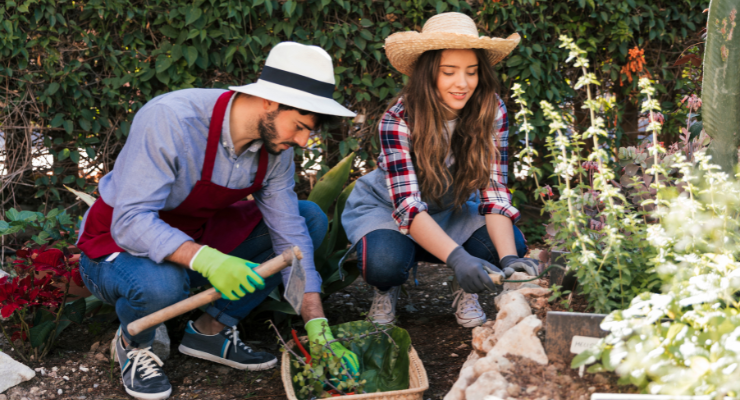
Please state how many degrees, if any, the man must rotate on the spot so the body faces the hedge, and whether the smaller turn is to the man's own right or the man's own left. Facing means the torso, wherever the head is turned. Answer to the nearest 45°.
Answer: approximately 135° to the man's own left

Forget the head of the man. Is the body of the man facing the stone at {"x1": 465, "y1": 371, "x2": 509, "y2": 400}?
yes

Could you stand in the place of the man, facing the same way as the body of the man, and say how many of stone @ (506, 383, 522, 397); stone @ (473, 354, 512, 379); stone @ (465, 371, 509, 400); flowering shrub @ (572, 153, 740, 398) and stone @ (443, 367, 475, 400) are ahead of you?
5

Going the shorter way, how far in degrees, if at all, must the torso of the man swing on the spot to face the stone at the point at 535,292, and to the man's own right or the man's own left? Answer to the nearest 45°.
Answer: approximately 45° to the man's own left

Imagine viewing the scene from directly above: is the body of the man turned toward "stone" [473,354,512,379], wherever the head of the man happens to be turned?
yes

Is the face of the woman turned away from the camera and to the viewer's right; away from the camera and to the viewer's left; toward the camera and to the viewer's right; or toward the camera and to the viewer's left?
toward the camera and to the viewer's right

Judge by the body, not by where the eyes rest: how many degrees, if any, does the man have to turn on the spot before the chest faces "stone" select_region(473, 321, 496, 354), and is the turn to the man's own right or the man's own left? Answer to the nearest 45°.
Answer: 0° — they already face it

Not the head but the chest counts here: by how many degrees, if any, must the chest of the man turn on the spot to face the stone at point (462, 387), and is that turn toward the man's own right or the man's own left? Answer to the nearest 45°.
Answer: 0° — they already face it

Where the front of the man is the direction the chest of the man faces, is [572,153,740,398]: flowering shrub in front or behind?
in front

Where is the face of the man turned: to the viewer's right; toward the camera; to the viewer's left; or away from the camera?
to the viewer's right

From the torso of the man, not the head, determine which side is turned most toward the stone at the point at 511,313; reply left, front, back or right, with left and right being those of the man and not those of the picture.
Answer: front

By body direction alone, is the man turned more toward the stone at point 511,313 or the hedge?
the stone

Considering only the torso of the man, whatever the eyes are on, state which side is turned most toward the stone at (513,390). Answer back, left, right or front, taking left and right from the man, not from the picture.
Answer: front

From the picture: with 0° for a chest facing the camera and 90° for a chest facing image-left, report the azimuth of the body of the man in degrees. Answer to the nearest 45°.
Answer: approximately 315°
